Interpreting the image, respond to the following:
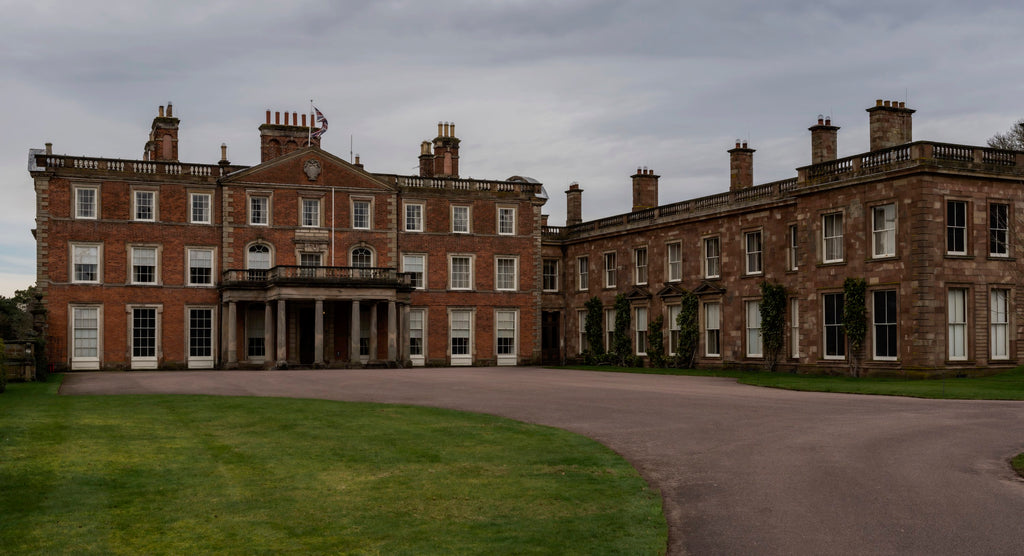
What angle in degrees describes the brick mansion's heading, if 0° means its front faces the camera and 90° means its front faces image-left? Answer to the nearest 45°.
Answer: approximately 0°
